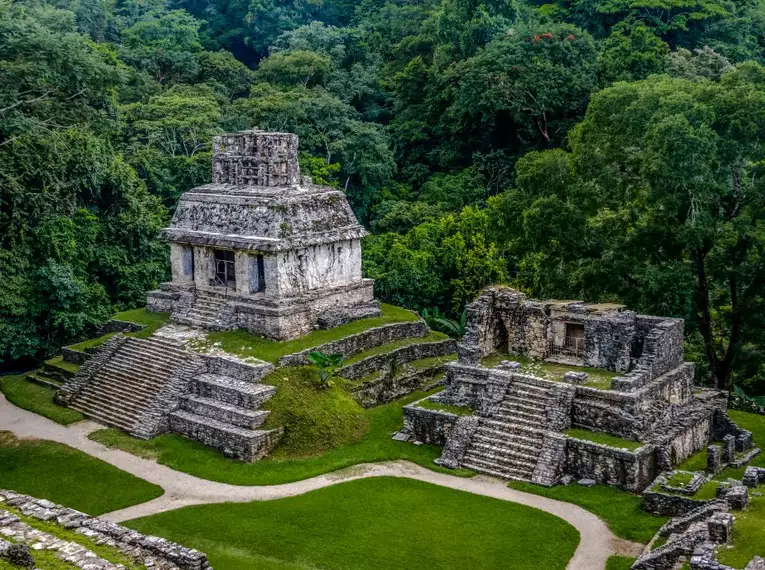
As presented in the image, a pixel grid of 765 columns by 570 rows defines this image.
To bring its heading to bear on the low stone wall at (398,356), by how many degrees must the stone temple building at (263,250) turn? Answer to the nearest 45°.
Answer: approximately 135° to its left

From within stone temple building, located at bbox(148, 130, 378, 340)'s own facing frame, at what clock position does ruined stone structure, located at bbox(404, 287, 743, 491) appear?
The ruined stone structure is roughly at 9 o'clock from the stone temple building.

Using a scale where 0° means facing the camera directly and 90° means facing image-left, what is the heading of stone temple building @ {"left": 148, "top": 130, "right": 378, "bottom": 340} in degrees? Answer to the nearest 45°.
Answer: approximately 45°

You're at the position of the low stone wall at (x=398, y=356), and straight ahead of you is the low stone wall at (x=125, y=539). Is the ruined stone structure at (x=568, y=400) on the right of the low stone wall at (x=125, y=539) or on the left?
left

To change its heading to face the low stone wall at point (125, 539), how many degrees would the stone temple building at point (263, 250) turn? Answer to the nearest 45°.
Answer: approximately 45° to its left
